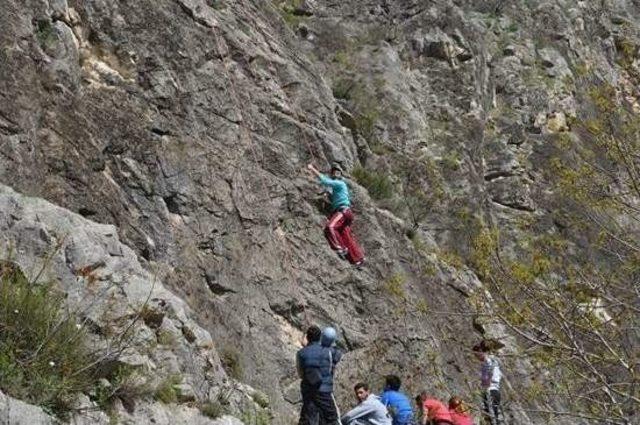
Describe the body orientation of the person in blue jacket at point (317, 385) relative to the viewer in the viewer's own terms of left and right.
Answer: facing away from the viewer

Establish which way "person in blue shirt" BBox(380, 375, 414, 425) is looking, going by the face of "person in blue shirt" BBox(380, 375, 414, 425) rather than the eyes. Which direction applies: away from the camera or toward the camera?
away from the camera

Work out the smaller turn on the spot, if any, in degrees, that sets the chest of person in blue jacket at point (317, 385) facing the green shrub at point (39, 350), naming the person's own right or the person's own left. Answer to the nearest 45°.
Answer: approximately 135° to the person's own left

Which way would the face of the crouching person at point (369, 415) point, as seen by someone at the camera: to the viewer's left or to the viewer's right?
to the viewer's left

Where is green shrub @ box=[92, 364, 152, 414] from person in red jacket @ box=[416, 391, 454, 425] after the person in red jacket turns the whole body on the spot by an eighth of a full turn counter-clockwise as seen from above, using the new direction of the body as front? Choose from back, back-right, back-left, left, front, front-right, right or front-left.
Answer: front

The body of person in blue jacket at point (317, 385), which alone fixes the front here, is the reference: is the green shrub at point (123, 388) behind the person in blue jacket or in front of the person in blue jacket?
behind

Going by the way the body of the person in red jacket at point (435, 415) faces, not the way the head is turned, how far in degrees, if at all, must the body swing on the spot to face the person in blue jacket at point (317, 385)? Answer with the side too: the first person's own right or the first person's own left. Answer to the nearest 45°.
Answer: approximately 45° to the first person's own left

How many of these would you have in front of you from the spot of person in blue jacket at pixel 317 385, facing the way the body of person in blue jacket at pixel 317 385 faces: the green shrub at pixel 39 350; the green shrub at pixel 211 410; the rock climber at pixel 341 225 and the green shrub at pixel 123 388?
1

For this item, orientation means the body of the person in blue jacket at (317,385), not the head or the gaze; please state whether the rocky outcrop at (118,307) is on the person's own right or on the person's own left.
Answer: on the person's own left

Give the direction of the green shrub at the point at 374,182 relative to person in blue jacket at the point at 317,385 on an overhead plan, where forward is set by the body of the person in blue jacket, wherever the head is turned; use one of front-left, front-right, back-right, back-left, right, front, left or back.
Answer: front

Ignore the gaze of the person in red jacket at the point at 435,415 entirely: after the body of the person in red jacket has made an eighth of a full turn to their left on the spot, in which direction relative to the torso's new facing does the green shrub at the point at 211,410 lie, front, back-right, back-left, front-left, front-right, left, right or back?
front
